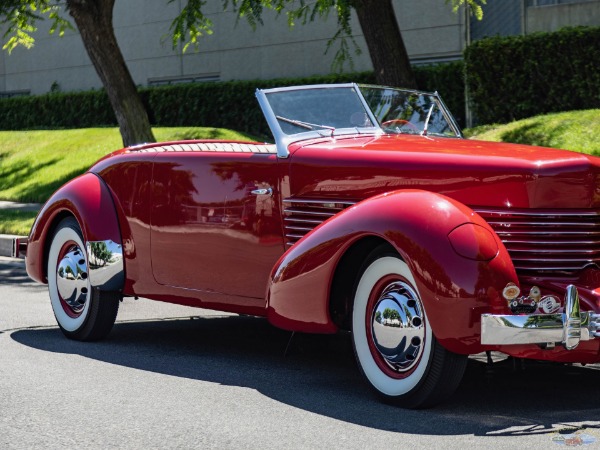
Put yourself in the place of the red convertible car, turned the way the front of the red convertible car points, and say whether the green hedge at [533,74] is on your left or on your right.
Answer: on your left

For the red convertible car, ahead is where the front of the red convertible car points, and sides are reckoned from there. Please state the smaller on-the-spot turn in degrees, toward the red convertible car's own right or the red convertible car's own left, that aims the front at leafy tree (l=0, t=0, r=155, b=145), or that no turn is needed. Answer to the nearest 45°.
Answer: approximately 135° to the red convertible car's own left

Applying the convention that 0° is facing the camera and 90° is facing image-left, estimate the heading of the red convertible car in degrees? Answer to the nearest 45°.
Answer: approximately 315°

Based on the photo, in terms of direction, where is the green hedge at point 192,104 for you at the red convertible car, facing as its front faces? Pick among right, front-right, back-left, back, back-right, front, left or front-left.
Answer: back-left

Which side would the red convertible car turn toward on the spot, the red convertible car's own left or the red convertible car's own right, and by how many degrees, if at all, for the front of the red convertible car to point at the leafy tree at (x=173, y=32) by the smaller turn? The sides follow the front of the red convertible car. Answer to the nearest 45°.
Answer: approximately 135° to the red convertible car's own left
